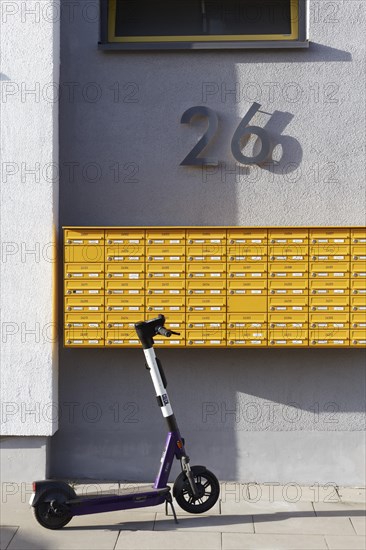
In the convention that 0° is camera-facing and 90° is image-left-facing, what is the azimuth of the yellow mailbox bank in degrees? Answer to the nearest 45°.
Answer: approximately 0°
